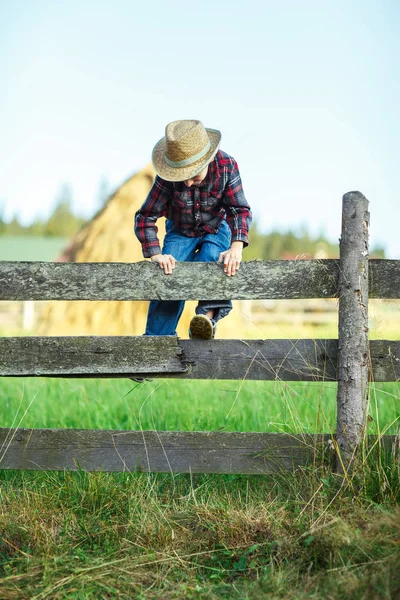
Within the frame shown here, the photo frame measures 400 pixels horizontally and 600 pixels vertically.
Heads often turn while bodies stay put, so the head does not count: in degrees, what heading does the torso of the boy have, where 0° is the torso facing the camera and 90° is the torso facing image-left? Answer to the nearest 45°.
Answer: approximately 0°

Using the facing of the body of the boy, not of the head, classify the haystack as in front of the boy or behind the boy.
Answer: behind
